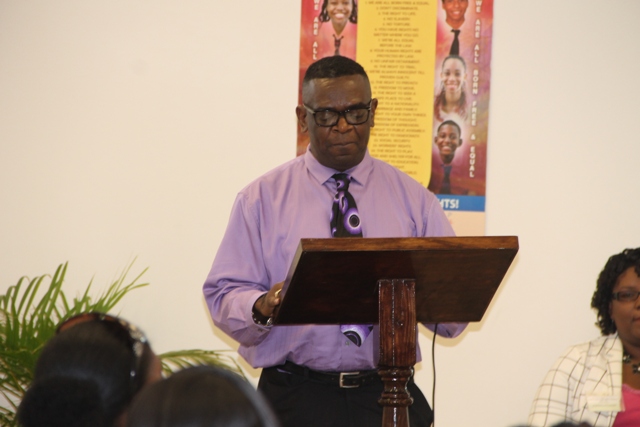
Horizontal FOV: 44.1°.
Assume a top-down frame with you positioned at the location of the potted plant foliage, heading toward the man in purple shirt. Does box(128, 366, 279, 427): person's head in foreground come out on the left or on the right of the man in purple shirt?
right

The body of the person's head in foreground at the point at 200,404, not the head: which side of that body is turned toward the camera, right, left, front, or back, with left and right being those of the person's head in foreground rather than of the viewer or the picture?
back

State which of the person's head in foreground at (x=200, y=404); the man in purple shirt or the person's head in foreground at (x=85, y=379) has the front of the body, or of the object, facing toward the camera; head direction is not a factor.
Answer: the man in purple shirt

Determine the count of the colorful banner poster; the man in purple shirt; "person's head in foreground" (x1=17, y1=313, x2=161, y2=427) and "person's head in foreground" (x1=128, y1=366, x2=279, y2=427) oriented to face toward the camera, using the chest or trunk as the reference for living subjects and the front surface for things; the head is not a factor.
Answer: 2

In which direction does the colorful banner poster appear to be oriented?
toward the camera

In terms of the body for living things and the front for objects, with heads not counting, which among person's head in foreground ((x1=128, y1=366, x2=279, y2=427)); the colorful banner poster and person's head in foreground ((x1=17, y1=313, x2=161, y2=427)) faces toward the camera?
the colorful banner poster

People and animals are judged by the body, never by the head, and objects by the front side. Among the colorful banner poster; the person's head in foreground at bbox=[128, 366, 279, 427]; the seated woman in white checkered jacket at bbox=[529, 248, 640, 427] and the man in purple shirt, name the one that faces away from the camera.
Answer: the person's head in foreground

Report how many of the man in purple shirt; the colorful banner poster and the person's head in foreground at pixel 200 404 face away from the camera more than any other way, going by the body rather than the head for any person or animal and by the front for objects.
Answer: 1

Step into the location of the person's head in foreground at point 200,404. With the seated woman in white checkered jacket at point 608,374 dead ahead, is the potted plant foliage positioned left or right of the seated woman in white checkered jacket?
left

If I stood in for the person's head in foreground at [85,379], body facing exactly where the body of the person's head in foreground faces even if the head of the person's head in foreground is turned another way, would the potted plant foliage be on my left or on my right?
on my left

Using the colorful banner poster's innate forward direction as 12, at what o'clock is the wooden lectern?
The wooden lectern is roughly at 12 o'clock from the colorful banner poster.

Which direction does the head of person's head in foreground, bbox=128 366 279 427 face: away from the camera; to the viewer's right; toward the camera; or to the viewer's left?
away from the camera

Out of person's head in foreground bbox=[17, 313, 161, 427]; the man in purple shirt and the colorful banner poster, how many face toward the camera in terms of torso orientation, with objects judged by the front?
2

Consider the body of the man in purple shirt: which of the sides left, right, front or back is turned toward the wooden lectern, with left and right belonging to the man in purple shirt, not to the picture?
front

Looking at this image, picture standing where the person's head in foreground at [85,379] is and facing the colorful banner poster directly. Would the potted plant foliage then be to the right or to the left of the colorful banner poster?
left

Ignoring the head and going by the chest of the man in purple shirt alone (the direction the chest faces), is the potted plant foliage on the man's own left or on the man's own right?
on the man's own right

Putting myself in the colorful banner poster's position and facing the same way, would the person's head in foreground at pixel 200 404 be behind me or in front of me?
in front

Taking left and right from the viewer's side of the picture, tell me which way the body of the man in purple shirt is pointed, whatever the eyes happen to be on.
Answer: facing the viewer

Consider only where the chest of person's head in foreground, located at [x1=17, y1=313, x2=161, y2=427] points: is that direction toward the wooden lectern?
yes

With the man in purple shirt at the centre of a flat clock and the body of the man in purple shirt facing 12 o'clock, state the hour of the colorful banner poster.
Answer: The colorful banner poster is roughly at 7 o'clock from the man in purple shirt.
